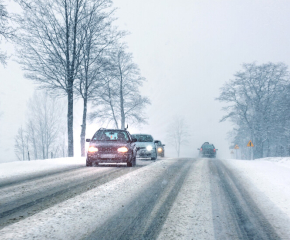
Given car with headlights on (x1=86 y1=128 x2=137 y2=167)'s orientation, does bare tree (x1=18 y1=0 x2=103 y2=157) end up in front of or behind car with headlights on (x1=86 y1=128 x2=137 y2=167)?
behind

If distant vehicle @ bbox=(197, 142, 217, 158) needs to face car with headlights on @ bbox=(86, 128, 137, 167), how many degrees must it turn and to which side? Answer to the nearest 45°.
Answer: approximately 180°

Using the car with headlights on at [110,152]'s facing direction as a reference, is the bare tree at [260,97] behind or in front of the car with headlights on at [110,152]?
behind

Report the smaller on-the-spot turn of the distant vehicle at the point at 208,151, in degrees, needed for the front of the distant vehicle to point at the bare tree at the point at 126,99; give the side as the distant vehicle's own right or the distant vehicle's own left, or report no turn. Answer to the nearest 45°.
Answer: approximately 90° to the distant vehicle's own left

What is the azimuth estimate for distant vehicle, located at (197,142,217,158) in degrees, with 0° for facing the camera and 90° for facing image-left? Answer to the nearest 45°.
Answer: approximately 180°

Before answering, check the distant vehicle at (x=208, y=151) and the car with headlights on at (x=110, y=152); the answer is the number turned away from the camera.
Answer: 1

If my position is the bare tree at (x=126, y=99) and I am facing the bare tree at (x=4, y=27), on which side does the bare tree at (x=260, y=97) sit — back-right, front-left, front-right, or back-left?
back-left

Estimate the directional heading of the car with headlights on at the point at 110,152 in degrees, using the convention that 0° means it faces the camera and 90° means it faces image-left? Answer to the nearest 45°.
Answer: approximately 0°

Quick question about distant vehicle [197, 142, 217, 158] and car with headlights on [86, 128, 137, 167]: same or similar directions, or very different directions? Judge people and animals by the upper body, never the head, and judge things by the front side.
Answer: very different directions

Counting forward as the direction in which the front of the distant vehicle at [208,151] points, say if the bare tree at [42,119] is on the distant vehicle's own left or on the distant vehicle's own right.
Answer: on the distant vehicle's own left
